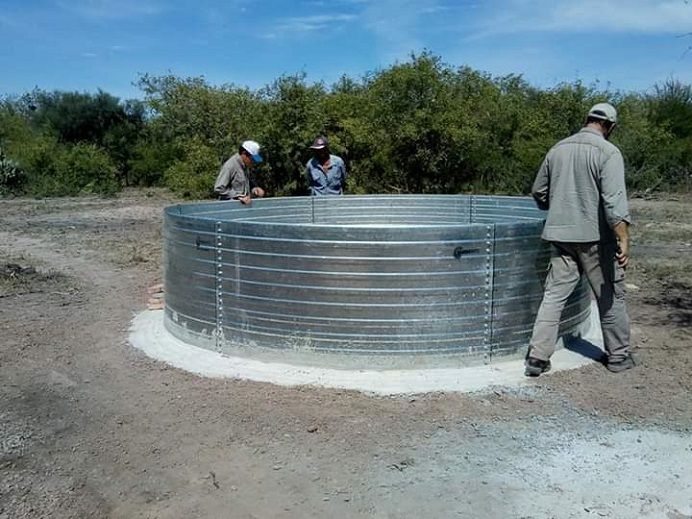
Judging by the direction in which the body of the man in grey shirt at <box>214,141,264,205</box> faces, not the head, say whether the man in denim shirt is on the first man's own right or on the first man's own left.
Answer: on the first man's own left

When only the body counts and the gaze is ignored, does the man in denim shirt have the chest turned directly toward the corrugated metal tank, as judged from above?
yes

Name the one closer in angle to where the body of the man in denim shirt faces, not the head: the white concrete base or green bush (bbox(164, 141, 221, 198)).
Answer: the white concrete base

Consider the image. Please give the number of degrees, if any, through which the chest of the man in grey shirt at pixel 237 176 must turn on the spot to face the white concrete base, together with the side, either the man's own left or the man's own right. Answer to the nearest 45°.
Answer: approximately 45° to the man's own right

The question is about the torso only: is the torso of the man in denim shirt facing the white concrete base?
yes

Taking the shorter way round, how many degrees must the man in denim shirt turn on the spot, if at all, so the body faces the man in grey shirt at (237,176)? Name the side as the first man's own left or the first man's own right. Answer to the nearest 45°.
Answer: approximately 45° to the first man's own right

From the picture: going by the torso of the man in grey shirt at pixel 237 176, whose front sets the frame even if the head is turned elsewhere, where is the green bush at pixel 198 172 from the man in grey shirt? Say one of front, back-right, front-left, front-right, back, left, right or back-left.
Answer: back-left

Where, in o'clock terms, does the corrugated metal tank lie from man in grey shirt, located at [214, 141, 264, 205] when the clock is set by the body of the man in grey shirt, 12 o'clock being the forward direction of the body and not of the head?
The corrugated metal tank is roughly at 1 o'clock from the man in grey shirt.
